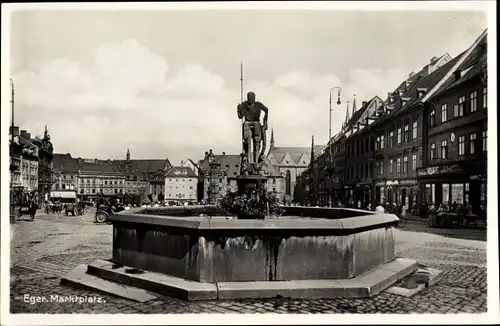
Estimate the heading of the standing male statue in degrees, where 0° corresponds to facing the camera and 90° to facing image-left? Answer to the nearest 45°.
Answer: approximately 0°

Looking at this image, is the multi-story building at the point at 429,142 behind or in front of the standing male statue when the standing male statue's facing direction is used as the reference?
behind

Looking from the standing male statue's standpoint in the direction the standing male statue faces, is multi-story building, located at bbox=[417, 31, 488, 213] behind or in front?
behind
